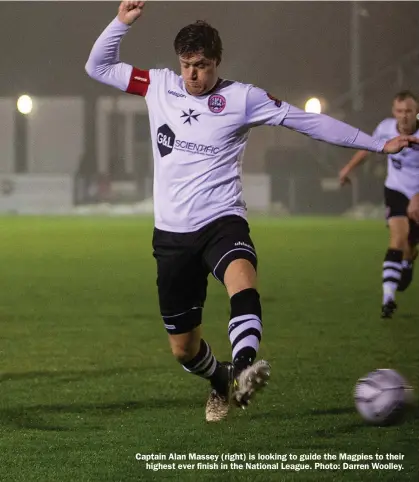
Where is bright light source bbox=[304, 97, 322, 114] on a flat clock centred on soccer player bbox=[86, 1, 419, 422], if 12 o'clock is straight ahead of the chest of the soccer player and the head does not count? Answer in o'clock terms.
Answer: The bright light source is roughly at 6 o'clock from the soccer player.

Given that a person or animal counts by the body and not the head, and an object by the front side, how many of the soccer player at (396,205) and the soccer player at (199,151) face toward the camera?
2

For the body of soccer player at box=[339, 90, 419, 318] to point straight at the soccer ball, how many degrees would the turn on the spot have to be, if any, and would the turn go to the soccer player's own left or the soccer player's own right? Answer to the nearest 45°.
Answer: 0° — they already face it

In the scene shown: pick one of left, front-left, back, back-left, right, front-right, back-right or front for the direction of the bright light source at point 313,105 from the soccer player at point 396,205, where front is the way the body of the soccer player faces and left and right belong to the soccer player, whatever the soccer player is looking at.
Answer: back

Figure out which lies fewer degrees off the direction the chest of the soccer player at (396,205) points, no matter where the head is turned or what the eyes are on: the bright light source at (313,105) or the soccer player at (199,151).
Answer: the soccer player

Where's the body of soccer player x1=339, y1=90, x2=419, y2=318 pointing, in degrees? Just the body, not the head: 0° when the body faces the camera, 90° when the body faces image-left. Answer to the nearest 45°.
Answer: approximately 0°
